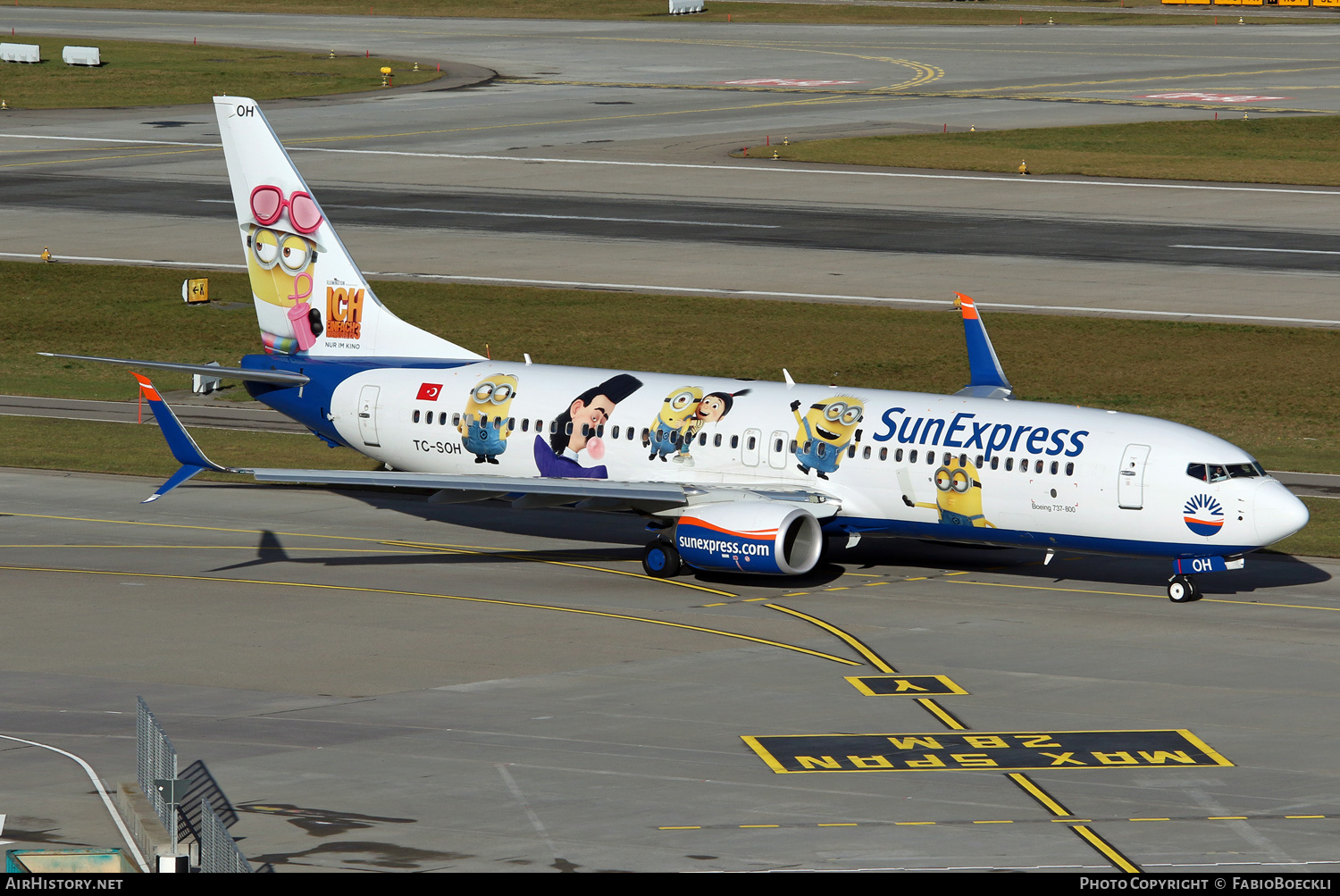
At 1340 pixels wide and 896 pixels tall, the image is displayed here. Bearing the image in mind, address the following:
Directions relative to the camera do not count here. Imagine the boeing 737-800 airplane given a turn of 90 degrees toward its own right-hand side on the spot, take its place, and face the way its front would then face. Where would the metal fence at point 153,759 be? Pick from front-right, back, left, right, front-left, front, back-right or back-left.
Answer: front

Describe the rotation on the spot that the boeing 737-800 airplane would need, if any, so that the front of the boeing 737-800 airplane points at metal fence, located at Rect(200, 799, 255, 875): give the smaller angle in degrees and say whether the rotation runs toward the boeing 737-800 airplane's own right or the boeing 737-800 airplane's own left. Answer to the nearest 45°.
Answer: approximately 90° to the boeing 737-800 airplane's own right

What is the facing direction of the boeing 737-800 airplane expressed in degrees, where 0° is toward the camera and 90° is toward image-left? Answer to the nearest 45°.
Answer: approximately 315°
